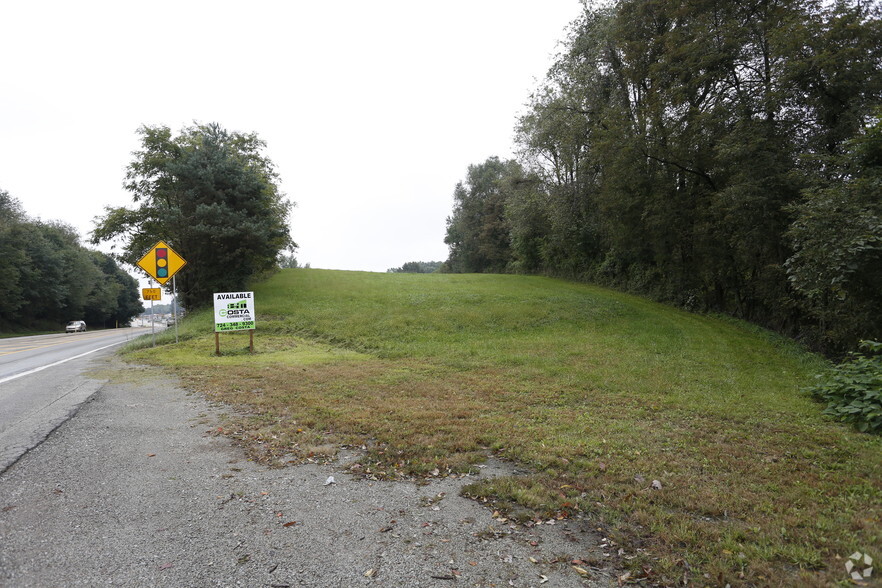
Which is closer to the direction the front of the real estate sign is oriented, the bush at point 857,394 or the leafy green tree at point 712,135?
the bush

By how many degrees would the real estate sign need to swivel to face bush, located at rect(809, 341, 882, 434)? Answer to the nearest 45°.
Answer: approximately 45° to its left

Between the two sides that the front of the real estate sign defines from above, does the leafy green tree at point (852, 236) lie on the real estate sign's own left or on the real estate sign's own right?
on the real estate sign's own left

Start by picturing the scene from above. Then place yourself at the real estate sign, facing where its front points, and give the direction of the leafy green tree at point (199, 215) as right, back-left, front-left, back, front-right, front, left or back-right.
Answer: back

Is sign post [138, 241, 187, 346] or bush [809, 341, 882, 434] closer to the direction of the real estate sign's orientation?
the bush

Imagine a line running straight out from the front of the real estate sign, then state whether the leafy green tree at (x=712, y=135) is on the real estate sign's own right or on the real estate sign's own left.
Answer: on the real estate sign's own left

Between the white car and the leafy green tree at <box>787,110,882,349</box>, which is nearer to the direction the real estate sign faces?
the leafy green tree

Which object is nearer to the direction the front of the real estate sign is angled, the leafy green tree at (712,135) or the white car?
the leafy green tree

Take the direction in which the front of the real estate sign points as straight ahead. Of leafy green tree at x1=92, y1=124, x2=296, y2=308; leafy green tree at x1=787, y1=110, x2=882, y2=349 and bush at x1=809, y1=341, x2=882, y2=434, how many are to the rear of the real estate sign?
1

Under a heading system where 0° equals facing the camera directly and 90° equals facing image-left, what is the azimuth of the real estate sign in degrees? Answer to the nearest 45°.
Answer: approximately 0°

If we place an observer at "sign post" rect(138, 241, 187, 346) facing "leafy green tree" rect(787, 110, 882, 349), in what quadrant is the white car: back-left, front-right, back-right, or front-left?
back-left

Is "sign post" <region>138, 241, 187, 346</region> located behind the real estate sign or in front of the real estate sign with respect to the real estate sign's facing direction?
behind

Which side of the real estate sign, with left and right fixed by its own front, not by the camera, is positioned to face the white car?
back
